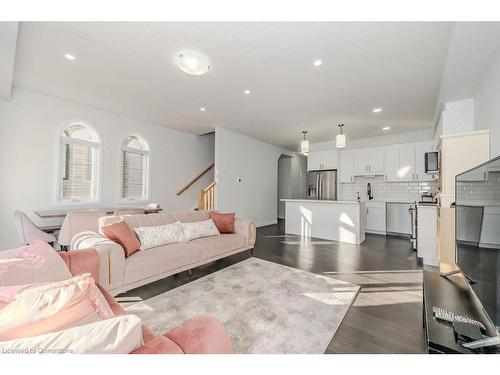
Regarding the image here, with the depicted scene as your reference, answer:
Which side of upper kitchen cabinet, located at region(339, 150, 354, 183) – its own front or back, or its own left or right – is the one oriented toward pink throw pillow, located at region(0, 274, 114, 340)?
front

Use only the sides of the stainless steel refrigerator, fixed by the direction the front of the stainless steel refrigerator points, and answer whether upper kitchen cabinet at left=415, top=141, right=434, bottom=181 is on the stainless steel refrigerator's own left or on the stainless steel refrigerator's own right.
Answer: on the stainless steel refrigerator's own left

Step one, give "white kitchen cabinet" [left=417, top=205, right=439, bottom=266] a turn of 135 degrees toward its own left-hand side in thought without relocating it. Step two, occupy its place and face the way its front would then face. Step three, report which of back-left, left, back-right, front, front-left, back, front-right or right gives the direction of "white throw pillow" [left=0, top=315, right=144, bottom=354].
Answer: front-right

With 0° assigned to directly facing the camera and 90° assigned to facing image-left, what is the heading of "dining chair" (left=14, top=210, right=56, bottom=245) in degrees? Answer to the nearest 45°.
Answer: approximately 270°

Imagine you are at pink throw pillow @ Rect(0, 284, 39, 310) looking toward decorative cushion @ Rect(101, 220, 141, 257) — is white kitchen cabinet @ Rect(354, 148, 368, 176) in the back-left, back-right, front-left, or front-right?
front-right

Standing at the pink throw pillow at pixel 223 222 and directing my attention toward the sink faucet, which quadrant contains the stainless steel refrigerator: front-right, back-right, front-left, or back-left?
front-left

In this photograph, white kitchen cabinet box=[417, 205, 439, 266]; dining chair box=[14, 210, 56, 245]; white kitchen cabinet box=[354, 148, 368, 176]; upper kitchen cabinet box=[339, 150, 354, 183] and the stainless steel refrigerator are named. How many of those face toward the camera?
3

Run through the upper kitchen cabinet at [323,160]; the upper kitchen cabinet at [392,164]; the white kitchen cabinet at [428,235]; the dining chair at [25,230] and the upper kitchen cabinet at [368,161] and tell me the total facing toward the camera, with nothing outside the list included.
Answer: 3

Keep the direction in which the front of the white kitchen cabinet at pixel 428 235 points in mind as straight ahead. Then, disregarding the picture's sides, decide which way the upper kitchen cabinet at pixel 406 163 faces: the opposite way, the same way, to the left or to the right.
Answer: to the left

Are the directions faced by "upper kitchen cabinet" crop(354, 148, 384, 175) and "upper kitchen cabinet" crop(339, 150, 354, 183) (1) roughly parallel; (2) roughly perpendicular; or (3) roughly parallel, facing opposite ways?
roughly parallel

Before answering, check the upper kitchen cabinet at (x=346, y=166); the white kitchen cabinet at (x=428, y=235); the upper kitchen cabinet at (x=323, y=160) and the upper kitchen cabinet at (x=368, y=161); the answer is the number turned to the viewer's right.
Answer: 0

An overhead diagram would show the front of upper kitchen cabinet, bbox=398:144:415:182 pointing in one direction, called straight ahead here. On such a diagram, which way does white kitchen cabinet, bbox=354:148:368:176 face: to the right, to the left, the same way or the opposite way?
the same way

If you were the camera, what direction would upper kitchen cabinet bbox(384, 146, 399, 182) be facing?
facing the viewer

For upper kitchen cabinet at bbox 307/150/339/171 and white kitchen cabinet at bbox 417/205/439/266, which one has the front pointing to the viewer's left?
the white kitchen cabinet

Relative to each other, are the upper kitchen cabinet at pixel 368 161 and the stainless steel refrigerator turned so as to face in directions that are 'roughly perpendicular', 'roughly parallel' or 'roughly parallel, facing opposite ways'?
roughly parallel

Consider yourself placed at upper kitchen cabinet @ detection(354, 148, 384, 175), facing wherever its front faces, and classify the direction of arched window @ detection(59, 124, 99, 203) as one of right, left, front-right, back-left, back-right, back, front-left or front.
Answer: front-right

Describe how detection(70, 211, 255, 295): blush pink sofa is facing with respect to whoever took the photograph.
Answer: facing the viewer and to the right of the viewer

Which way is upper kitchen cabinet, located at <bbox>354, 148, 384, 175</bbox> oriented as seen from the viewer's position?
toward the camera
